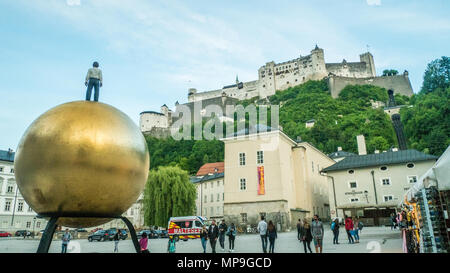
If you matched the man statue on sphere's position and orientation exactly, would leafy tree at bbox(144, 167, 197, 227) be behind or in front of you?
in front

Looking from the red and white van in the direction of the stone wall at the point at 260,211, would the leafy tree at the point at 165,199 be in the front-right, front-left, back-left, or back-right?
front-left

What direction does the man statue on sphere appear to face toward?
away from the camera

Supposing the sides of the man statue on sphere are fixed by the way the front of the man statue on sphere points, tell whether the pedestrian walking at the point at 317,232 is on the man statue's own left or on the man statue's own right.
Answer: on the man statue's own right

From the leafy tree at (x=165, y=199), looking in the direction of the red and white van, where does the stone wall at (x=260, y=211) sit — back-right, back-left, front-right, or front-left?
front-left

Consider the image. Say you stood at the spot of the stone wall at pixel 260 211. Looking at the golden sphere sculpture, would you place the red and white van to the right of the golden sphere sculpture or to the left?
right

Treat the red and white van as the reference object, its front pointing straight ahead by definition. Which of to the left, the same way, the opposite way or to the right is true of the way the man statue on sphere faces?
to the left
